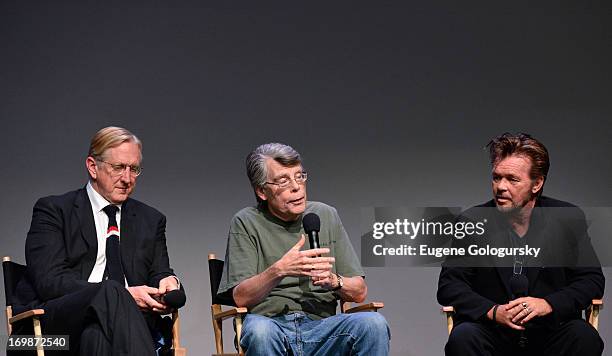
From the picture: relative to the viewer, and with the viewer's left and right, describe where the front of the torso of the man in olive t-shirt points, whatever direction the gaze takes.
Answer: facing the viewer and to the right of the viewer

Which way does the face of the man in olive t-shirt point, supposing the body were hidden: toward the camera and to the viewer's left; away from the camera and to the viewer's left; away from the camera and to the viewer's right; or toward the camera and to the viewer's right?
toward the camera and to the viewer's right
